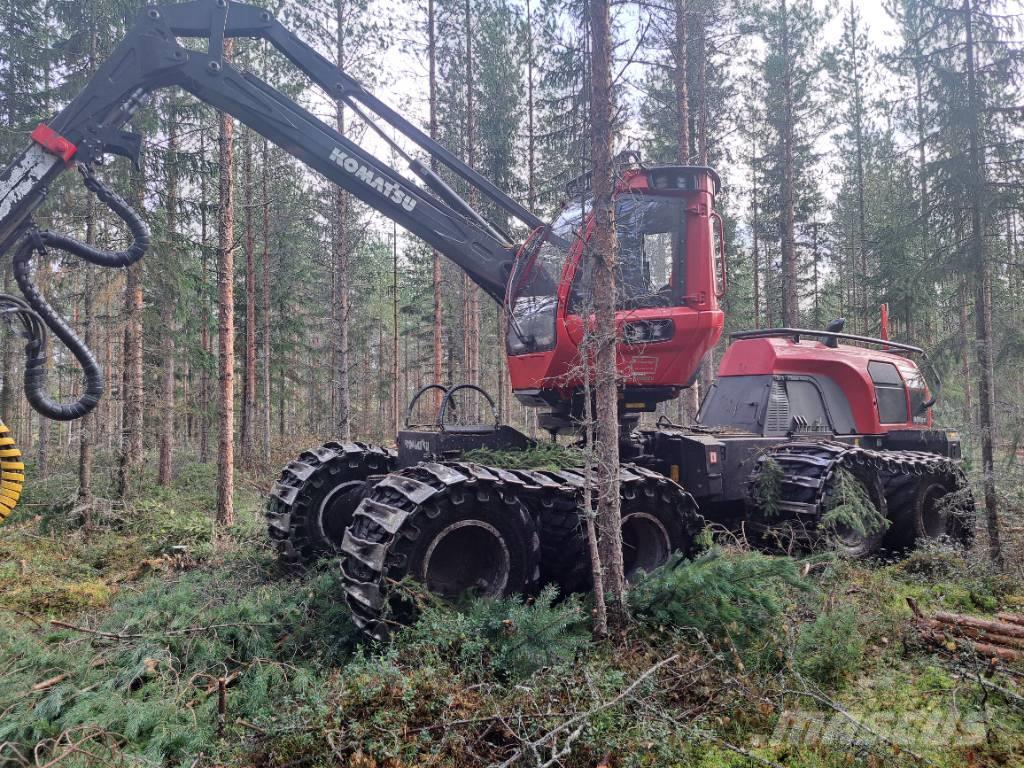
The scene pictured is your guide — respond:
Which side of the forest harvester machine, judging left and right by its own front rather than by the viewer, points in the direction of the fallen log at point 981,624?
left

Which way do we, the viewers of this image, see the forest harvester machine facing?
facing the viewer and to the left of the viewer
